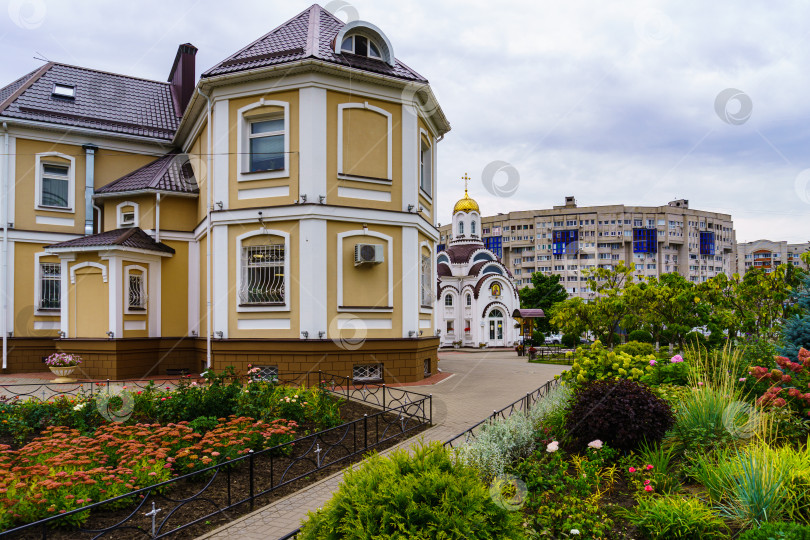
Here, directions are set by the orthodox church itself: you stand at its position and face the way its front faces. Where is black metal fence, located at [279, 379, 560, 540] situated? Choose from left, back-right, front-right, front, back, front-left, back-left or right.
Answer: front-right

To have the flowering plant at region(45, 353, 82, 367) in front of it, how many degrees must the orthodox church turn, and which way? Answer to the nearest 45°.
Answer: approximately 45° to its right

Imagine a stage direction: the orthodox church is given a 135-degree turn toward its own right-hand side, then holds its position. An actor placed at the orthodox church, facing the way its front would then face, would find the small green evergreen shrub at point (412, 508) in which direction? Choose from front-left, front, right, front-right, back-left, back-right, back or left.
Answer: left

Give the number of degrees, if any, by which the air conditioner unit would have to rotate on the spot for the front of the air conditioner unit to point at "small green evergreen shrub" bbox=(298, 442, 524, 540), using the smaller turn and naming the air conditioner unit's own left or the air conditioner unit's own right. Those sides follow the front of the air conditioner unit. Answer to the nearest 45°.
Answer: approximately 45° to the air conditioner unit's own right

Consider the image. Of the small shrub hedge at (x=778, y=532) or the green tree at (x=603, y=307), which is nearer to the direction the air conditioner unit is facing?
the small shrub hedge

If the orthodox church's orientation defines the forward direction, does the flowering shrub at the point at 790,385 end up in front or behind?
in front

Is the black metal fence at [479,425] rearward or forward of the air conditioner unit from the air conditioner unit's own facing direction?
forward

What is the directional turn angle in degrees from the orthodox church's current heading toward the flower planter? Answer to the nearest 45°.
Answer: approximately 45° to its right

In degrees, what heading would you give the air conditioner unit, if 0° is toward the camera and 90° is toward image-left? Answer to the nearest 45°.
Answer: approximately 315°

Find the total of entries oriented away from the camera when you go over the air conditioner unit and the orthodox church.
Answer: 0

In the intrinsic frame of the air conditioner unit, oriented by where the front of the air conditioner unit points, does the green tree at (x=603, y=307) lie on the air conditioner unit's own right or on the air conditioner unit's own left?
on the air conditioner unit's own left
